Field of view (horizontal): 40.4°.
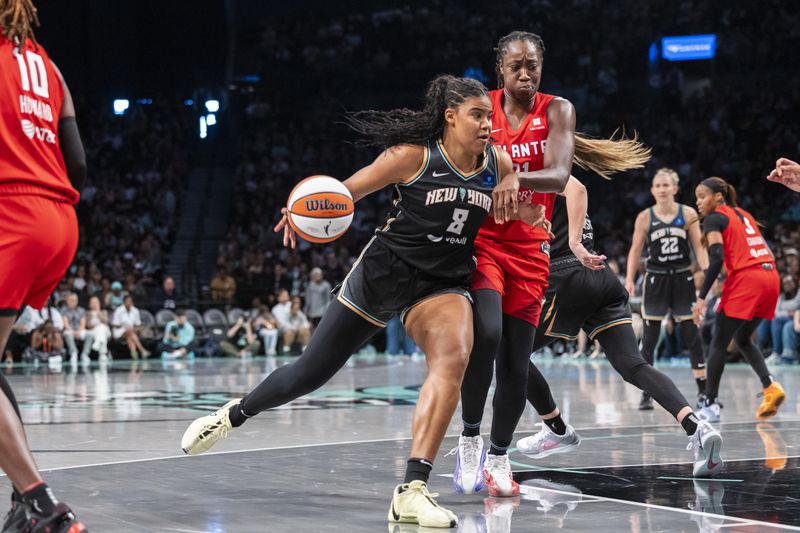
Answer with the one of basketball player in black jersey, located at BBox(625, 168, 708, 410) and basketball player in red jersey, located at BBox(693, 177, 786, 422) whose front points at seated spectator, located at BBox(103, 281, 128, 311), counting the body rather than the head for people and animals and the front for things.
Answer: the basketball player in red jersey

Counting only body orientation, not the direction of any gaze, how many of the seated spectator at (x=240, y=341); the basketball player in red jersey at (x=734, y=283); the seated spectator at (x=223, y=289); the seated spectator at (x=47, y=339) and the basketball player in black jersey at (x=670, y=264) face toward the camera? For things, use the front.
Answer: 4

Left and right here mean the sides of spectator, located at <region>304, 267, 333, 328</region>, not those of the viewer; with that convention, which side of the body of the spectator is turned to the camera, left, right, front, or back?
front

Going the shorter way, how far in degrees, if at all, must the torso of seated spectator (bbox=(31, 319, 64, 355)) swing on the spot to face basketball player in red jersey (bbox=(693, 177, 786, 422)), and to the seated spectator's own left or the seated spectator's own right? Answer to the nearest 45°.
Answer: approximately 45° to the seated spectator's own left

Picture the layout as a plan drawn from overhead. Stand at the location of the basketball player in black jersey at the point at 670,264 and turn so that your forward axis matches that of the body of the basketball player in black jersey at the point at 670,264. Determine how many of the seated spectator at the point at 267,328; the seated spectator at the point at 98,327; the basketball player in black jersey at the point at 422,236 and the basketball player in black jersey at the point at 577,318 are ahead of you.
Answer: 2

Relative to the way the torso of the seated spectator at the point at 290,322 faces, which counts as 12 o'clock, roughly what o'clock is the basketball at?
The basketball is roughly at 12 o'clock from the seated spectator.

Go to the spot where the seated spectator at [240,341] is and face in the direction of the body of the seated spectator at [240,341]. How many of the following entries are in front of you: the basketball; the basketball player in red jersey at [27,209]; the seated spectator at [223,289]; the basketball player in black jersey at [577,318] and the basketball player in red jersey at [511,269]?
4

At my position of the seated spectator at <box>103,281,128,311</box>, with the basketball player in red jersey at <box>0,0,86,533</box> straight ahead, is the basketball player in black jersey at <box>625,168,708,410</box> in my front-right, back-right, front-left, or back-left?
front-left

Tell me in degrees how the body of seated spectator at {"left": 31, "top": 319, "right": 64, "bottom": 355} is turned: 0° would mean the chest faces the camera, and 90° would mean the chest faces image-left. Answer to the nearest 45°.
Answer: approximately 0°

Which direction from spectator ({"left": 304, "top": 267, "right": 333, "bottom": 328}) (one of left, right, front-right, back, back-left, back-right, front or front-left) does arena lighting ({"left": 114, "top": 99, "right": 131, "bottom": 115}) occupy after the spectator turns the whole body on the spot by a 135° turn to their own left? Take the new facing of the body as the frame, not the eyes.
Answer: left

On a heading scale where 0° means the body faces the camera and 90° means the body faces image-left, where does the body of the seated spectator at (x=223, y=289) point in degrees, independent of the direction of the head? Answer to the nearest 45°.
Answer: approximately 0°

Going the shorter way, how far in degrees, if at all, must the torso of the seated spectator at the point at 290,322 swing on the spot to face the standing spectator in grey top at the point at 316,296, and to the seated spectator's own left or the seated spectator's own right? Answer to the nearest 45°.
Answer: approximately 135° to the seated spectator's own left

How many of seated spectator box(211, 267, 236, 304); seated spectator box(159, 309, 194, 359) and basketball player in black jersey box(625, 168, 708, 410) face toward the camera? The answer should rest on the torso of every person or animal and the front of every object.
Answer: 3

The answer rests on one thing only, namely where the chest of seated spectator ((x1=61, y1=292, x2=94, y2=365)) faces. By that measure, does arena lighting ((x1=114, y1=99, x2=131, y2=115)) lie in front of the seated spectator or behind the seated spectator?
behind

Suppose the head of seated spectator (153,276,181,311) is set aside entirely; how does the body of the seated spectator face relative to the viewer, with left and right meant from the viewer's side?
facing the viewer

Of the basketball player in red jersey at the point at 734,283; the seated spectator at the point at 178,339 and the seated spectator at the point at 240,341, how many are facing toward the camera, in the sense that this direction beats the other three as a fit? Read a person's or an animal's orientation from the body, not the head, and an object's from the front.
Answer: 2

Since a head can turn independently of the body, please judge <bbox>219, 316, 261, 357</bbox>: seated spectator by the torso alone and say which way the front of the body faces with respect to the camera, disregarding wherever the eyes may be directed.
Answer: toward the camera

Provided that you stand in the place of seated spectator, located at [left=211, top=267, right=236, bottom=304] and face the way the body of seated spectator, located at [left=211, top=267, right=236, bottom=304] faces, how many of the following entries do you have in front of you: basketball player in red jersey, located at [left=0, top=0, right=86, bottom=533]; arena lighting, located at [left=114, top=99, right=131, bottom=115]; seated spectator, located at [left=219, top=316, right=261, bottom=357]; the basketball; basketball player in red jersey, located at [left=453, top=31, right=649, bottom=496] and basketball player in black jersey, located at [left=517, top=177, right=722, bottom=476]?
5
